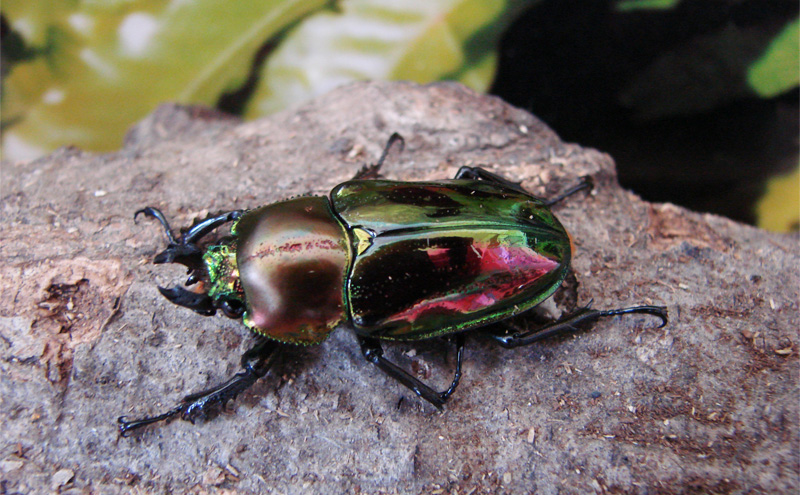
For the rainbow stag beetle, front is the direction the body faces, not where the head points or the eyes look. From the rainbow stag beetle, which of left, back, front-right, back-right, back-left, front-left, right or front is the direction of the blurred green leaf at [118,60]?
front-right

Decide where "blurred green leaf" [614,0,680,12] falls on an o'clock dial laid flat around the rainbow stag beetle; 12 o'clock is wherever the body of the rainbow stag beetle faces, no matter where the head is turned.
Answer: The blurred green leaf is roughly at 4 o'clock from the rainbow stag beetle.

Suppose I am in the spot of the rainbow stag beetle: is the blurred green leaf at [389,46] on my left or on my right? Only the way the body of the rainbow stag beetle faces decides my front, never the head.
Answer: on my right

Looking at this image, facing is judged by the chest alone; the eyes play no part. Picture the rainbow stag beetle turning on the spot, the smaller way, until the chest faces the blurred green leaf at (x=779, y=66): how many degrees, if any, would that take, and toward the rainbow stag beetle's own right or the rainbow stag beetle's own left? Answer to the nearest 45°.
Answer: approximately 135° to the rainbow stag beetle's own right

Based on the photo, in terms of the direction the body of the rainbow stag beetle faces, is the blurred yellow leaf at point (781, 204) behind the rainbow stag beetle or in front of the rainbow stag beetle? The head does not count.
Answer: behind

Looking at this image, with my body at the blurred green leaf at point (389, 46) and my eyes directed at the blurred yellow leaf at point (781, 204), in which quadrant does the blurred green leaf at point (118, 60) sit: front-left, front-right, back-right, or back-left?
back-right

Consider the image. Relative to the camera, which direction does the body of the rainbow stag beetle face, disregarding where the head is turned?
to the viewer's left
